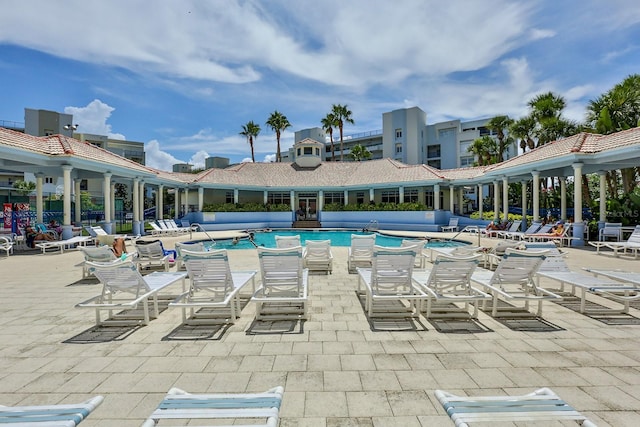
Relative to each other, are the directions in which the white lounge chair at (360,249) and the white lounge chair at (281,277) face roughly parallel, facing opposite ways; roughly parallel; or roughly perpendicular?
roughly parallel

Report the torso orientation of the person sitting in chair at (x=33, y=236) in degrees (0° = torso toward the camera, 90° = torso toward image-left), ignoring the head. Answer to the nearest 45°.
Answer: approximately 270°

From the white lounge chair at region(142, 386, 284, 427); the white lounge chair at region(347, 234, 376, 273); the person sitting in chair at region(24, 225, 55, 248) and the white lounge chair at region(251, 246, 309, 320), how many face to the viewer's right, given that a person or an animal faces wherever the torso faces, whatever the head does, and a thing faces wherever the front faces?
1

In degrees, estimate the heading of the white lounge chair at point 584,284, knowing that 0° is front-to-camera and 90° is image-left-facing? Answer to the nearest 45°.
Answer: approximately 315°

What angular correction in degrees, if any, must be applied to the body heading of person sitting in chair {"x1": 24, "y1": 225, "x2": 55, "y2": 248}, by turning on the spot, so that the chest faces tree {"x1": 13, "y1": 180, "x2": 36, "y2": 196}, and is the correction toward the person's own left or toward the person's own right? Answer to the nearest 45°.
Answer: approximately 90° to the person's own left

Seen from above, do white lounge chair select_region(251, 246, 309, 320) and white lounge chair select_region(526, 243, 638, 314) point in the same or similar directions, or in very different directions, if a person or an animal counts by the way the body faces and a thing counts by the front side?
very different directions

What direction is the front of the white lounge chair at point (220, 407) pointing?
away from the camera

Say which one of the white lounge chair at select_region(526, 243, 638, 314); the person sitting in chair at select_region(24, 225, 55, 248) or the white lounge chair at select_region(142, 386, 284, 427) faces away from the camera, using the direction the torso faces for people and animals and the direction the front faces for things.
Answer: the white lounge chair at select_region(142, 386, 284, 427)

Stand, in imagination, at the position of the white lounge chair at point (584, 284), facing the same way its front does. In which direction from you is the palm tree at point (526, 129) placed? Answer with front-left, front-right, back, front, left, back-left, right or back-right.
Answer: back-left
